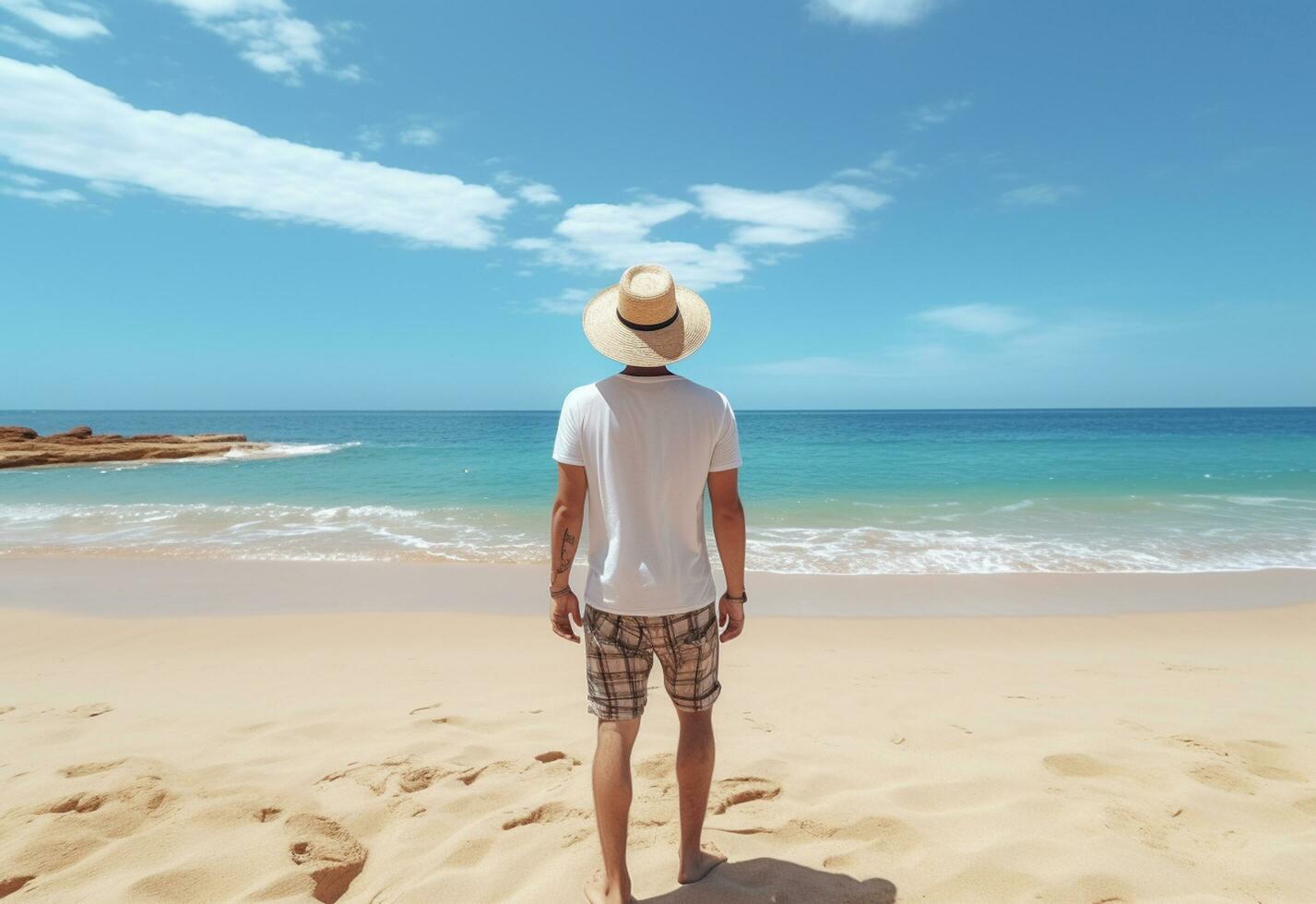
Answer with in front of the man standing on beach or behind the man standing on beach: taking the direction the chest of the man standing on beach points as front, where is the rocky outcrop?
in front

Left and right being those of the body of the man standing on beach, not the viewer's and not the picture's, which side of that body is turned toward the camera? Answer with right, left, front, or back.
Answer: back

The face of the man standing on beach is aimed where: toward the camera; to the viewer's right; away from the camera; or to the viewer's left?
away from the camera
